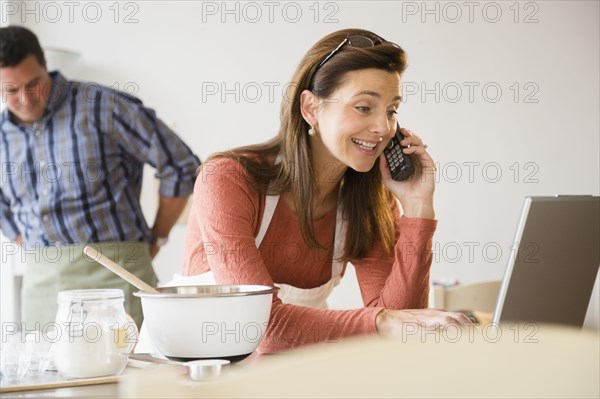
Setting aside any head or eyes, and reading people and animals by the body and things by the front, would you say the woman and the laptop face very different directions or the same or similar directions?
very different directions

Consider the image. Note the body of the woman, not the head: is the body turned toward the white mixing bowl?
no

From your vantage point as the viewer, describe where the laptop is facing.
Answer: facing away from the viewer and to the left of the viewer

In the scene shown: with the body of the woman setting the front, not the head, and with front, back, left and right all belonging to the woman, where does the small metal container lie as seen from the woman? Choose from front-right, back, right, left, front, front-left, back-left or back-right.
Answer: front-right

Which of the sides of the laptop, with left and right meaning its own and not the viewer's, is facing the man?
front

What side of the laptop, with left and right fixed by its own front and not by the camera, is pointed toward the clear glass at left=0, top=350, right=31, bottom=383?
left

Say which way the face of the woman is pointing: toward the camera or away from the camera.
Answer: toward the camera

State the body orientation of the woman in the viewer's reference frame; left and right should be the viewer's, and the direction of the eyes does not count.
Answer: facing the viewer and to the right of the viewer

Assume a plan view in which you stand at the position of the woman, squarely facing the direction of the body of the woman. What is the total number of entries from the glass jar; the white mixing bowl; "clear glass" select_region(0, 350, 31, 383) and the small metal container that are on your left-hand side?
0

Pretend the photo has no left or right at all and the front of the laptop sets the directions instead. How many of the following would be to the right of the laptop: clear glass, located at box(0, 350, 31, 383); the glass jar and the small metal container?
0
